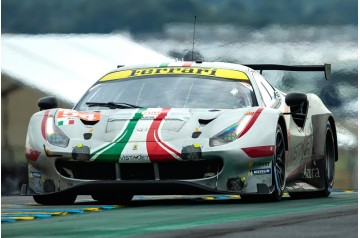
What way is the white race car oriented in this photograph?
toward the camera
